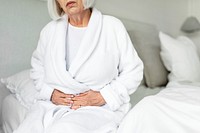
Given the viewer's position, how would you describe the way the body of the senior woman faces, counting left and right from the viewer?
facing the viewer and to the left of the viewer

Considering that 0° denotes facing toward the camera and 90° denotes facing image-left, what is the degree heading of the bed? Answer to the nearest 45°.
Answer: approximately 0°

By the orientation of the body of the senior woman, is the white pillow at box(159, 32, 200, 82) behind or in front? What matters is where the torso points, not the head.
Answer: behind
